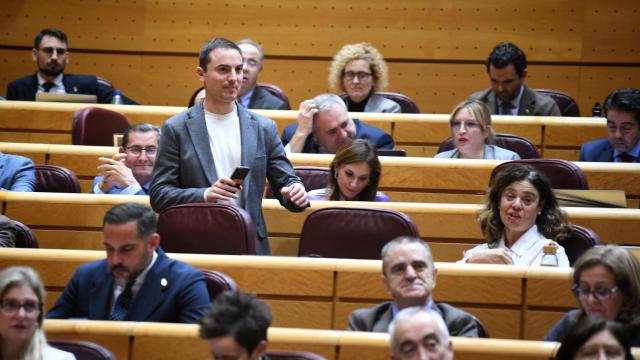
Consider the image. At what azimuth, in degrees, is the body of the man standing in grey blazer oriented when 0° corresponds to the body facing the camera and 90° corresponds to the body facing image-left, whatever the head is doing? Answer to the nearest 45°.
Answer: approximately 315°

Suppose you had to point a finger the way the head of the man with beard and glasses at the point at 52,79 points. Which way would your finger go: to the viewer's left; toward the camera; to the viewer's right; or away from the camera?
toward the camera

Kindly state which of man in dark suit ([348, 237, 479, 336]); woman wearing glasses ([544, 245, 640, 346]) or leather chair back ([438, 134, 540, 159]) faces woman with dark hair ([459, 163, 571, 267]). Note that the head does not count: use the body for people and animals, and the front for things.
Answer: the leather chair back

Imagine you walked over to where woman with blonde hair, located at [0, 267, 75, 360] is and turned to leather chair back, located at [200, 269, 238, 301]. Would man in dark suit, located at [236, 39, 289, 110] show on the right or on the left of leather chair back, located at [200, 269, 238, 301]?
left

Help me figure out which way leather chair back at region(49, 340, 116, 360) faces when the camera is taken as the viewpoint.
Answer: facing the viewer

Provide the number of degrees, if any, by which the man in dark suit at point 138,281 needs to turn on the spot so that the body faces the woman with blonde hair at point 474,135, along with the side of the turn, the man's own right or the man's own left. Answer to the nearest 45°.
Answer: approximately 180°

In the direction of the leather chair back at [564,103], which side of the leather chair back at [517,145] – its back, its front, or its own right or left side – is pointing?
back

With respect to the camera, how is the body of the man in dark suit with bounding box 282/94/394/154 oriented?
toward the camera

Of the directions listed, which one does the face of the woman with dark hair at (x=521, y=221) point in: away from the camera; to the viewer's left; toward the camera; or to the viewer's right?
toward the camera

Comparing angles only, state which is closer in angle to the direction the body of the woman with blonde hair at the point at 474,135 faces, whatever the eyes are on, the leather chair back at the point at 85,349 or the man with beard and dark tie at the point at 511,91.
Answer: the leather chair back

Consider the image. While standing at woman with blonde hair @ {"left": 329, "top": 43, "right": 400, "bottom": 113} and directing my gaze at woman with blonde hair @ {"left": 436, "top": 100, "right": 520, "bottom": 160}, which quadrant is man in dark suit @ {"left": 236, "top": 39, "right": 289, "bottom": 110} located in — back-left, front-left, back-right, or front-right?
back-right

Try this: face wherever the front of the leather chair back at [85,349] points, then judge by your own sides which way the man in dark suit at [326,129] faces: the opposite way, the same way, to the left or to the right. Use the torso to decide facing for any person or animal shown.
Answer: the same way
